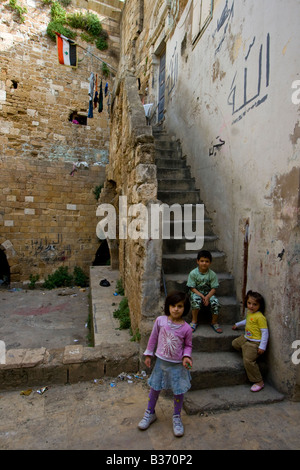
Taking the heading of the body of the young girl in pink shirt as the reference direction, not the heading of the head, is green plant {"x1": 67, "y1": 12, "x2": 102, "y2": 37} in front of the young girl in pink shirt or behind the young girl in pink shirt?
behind

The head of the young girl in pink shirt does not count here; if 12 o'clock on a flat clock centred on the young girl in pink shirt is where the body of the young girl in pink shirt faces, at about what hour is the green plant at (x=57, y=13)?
The green plant is roughly at 5 o'clock from the young girl in pink shirt.

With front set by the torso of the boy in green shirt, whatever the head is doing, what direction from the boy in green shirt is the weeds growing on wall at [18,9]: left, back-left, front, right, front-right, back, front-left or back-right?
back-right

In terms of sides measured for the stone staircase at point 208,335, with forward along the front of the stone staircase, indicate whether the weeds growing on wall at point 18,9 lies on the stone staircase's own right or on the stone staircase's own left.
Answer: on the stone staircase's own right

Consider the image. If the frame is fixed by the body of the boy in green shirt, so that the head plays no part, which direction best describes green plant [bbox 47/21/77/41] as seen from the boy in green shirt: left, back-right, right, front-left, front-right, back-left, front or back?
back-right

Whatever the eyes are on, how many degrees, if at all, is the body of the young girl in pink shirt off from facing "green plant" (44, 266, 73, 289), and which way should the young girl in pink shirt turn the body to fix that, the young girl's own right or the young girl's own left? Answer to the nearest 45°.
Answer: approximately 135° to the young girl's own right

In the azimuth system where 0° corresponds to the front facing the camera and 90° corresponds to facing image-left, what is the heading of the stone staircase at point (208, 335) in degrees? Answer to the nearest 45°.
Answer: approximately 0°

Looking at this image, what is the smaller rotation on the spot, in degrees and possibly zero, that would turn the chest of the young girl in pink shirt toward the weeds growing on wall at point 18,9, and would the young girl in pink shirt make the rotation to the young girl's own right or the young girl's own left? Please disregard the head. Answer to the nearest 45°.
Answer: approximately 135° to the young girl's own right

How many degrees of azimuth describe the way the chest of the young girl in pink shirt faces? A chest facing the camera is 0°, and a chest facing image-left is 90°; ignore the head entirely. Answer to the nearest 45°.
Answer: approximately 0°

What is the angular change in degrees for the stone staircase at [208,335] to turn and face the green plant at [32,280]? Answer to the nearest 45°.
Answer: approximately 135° to its right

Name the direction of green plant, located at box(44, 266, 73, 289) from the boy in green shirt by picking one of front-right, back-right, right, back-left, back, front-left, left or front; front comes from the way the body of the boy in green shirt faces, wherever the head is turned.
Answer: back-right
